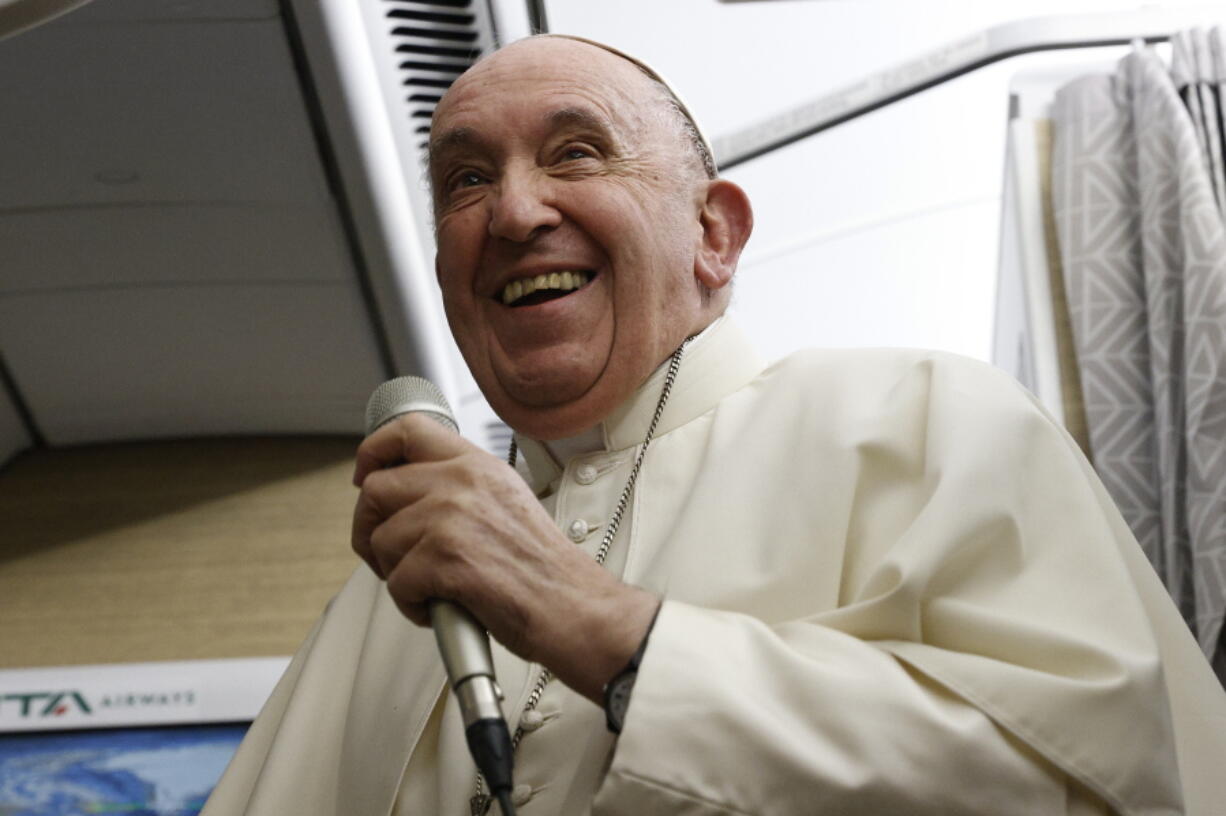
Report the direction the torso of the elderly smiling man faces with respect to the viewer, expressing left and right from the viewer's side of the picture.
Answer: facing the viewer and to the left of the viewer

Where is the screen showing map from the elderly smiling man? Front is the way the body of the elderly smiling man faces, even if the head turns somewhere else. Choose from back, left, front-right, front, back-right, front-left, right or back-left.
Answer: right

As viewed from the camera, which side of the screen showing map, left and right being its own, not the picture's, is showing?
front

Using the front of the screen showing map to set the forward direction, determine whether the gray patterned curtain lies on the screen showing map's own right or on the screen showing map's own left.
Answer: on the screen showing map's own left

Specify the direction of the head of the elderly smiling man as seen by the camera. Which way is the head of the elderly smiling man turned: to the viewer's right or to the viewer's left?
to the viewer's left

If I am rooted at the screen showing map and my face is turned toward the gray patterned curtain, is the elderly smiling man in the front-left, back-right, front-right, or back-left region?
front-right

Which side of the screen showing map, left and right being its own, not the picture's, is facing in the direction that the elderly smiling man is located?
front

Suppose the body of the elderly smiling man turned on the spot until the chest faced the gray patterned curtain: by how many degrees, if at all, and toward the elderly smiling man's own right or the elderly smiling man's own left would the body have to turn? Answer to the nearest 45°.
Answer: approximately 180°

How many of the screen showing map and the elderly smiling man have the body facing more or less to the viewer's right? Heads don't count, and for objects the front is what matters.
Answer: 0
